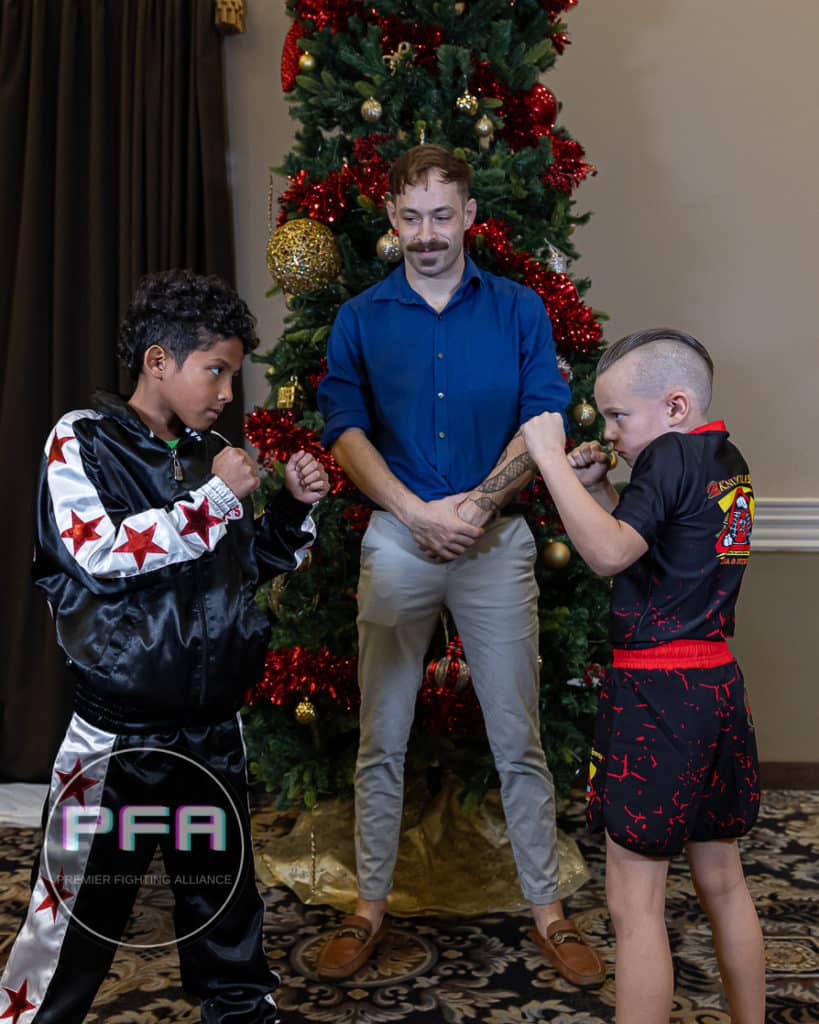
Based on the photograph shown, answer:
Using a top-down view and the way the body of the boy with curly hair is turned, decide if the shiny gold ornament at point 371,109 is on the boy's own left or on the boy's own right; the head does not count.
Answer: on the boy's own left

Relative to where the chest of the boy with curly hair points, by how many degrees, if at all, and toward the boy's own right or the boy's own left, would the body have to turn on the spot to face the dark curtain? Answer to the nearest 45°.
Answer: approximately 135° to the boy's own left

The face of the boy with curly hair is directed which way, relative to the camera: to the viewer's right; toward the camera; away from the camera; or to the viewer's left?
to the viewer's right

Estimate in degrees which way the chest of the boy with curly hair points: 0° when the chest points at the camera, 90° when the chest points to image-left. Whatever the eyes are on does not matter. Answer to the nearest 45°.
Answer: approximately 315°

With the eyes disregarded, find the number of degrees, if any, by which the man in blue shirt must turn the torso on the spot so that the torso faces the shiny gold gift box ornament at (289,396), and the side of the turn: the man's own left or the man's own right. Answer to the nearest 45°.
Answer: approximately 135° to the man's own right

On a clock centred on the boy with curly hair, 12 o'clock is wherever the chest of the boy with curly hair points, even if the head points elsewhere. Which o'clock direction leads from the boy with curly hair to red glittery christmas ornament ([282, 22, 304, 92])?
The red glittery christmas ornament is roughly at 8 o'clock from the boy with curly hair.

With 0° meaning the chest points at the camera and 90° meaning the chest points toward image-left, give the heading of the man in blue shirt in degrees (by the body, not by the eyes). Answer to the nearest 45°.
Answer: approximately 0°

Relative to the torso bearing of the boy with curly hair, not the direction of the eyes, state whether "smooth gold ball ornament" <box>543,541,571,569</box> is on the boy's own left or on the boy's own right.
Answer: on the boy's own left

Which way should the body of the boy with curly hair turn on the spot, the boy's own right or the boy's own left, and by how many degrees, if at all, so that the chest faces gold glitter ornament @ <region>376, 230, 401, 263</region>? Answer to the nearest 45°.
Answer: approximately 90° to the boy's own left

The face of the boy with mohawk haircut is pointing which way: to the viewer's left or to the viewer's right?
to the viewer's left
